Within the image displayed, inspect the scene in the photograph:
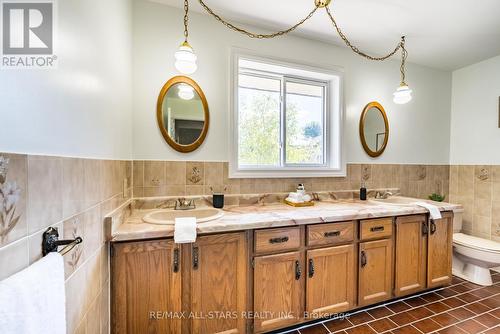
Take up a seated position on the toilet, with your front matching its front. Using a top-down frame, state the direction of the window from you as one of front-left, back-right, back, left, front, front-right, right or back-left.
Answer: right

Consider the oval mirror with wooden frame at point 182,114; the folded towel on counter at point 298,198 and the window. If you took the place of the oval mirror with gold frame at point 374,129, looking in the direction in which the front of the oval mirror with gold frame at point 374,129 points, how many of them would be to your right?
3

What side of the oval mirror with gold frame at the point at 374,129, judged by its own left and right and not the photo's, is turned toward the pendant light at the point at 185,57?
right

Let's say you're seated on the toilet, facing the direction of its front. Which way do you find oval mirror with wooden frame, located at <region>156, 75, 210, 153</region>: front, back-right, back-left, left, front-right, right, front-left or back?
right

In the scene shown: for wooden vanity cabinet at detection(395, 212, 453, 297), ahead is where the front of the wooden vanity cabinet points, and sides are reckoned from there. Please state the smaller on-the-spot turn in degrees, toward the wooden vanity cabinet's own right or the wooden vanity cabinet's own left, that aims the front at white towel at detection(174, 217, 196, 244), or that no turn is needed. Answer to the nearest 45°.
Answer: approximately 90° to the wooden vanity cabinet's own right

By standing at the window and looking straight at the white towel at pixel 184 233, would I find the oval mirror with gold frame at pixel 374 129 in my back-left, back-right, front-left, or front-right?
back-left

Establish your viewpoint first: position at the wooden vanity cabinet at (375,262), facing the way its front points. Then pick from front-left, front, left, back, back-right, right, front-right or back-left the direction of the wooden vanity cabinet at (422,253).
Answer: left

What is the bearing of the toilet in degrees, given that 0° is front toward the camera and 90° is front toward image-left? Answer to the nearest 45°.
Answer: approximately 315°

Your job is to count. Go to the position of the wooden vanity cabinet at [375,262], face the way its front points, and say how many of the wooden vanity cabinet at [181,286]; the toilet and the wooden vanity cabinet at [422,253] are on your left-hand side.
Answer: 2

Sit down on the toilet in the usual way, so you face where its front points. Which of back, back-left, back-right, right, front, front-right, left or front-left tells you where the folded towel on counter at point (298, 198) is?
right

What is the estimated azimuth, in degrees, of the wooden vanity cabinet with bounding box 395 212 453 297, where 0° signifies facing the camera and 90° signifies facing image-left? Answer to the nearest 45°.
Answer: approximately 315°
